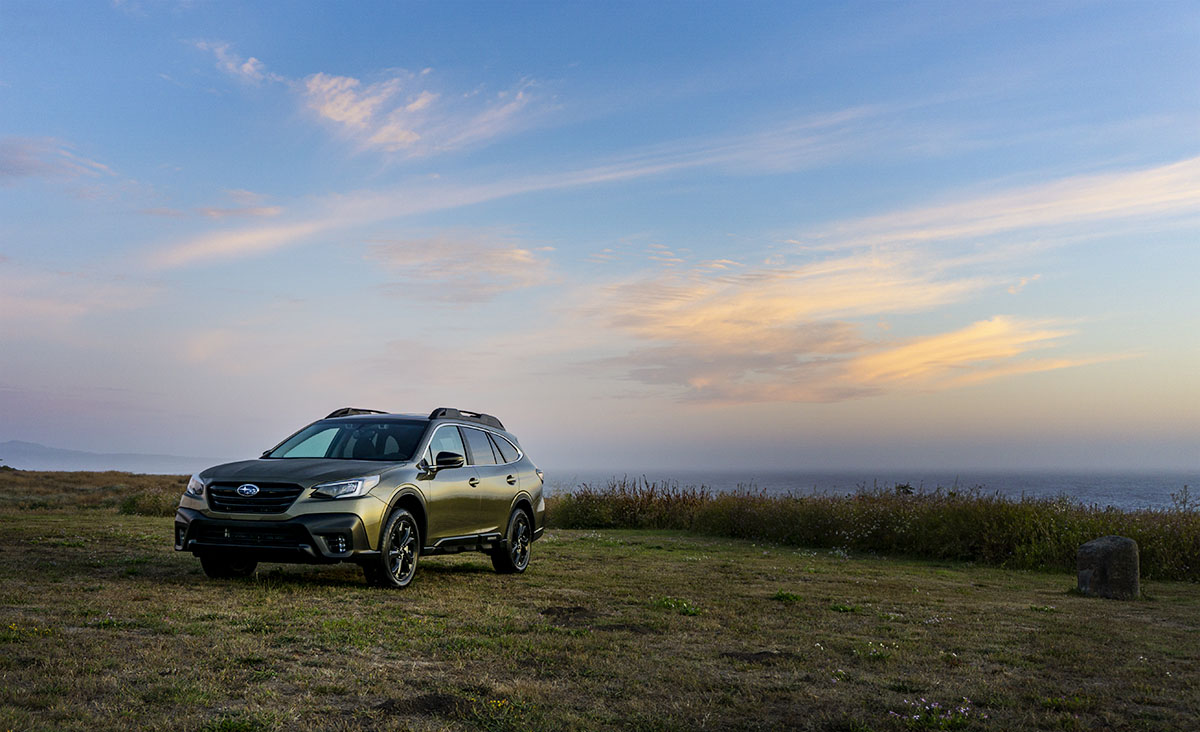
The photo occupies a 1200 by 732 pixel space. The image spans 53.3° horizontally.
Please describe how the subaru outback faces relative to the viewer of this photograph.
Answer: facing the viewer and to the left of the viewer
